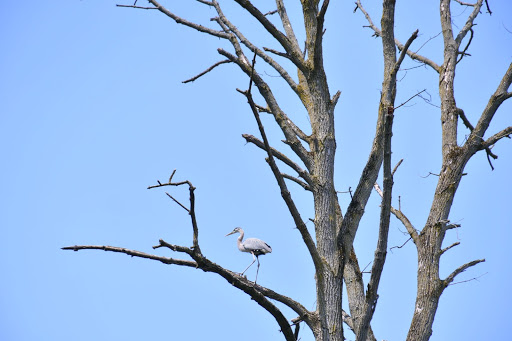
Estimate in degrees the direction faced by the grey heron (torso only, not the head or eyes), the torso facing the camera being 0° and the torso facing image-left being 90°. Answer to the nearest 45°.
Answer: approximately 90°
